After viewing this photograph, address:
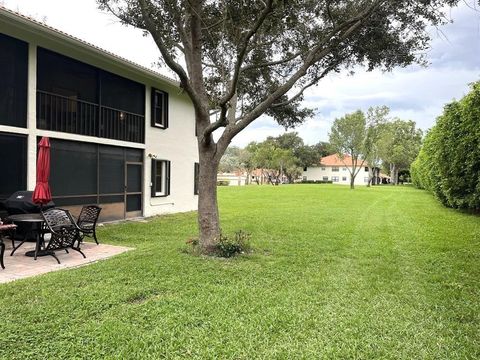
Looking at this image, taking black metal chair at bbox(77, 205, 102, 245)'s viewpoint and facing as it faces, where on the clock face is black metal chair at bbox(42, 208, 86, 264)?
black metal chair at bbox(42, 208, 86, 264) is roughly at 11 o'clock from black metal chair at bbox(77, 205, 102, 245).

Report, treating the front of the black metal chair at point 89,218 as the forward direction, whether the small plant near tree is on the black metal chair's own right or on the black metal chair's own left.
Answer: on the black metal chair's own left

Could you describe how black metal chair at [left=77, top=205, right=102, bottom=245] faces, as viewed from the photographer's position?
facing the viewer and to the left of the viewer

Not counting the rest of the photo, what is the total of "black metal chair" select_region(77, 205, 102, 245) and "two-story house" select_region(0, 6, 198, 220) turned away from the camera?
0

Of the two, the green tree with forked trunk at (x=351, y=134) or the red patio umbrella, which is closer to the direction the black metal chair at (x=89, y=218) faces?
the red patio umbrella

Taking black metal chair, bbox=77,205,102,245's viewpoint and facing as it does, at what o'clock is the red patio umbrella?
The red patio umbrella is roughly at 12 o'clock from the black metal chair.

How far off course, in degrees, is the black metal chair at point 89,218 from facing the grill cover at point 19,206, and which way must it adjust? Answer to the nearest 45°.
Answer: approximately 45° to its right

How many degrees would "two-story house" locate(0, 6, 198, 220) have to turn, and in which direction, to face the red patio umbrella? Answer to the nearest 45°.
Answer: approximately 45° to its right

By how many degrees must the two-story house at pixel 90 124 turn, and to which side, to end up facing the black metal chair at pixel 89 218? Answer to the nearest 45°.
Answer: approximately 45° to its right

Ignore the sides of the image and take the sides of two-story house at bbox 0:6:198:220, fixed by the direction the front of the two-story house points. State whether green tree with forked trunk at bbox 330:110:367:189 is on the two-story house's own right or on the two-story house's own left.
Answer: on the two-story house's own left

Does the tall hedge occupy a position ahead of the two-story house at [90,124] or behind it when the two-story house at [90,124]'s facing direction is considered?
ahead

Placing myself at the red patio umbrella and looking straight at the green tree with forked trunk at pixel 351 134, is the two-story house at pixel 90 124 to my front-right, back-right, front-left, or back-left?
front-left
